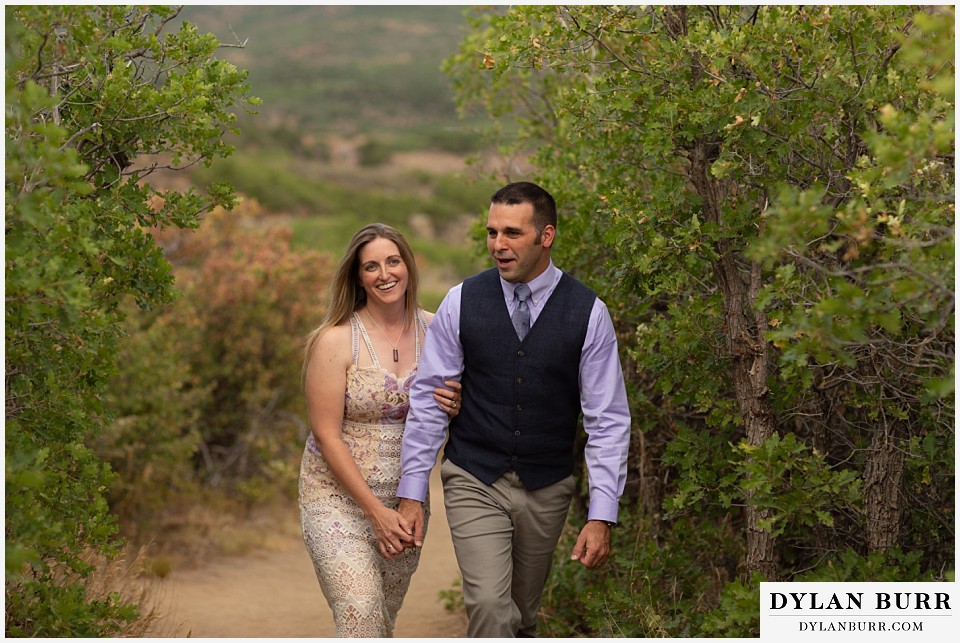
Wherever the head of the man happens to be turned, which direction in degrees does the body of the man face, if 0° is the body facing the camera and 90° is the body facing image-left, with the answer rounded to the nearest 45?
approximately 0°

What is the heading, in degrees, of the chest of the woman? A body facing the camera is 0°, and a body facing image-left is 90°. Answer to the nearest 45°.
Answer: approximately 315°

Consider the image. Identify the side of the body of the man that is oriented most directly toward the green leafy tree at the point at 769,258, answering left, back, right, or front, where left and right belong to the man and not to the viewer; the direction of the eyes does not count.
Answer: left

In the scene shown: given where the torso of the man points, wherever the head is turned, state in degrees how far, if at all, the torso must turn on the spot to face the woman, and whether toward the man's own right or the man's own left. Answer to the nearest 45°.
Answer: approximately 90° to the man's own right

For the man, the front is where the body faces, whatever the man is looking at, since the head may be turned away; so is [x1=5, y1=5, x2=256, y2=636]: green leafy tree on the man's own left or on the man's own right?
on the man's own right
